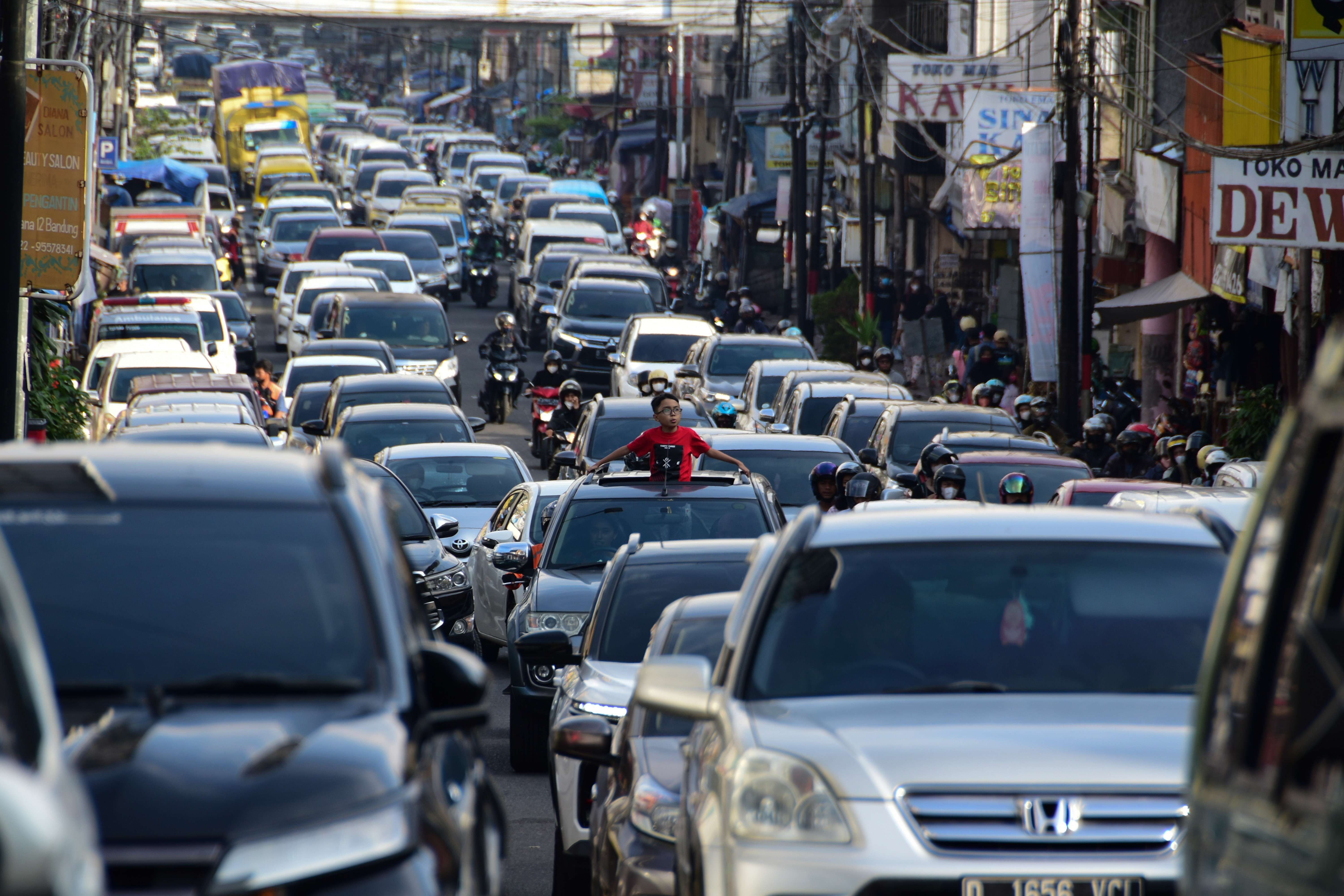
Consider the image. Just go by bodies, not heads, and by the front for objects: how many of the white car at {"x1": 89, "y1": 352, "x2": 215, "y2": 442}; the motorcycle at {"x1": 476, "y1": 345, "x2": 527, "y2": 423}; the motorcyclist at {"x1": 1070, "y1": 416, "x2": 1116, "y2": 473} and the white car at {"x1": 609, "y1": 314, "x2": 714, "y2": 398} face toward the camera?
4

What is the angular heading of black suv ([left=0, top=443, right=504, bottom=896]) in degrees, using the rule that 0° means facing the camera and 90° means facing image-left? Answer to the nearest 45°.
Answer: approximately 0°

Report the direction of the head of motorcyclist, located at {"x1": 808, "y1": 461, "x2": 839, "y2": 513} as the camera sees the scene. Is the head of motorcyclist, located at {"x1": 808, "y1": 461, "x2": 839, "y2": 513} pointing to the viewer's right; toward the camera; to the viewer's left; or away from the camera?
toward the camera

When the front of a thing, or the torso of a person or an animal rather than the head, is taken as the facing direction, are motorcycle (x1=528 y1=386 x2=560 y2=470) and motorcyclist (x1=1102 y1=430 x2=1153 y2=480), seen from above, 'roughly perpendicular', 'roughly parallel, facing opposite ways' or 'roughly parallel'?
roughly parallel

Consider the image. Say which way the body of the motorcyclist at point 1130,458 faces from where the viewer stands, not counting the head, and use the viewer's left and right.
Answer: facing the viewer

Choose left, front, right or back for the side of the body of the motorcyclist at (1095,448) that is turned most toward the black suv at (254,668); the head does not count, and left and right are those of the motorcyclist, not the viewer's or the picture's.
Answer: front

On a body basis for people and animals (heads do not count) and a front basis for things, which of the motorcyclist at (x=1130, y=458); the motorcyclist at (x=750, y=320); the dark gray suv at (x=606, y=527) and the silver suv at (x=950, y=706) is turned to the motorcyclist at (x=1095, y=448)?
the motorcyclist at (x=750, y=320)

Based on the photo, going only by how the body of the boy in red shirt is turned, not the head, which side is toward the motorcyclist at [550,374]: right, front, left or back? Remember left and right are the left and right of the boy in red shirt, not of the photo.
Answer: back

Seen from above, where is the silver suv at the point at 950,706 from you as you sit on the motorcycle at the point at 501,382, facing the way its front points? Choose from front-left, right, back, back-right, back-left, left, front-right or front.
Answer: front

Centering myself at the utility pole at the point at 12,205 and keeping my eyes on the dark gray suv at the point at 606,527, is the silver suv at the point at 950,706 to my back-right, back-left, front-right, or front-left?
front-right

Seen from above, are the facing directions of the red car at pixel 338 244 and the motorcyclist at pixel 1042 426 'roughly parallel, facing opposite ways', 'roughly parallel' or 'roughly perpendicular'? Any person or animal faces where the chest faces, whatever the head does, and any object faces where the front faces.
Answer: roughly parallel

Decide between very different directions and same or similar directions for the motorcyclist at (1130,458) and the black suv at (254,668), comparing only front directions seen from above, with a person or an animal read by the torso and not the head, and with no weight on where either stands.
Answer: same or similar directions

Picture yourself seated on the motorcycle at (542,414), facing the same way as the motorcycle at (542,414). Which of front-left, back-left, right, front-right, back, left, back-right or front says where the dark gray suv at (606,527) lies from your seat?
front

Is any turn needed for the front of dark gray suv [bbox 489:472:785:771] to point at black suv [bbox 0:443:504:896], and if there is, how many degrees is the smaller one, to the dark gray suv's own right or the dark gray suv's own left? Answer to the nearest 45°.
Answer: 0° — it already faces it

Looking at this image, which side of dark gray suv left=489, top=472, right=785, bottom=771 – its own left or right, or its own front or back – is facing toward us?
front

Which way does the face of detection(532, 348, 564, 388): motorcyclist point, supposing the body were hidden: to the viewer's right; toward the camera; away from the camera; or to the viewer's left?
toward the camera

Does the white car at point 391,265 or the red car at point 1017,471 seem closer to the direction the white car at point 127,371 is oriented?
the red car
